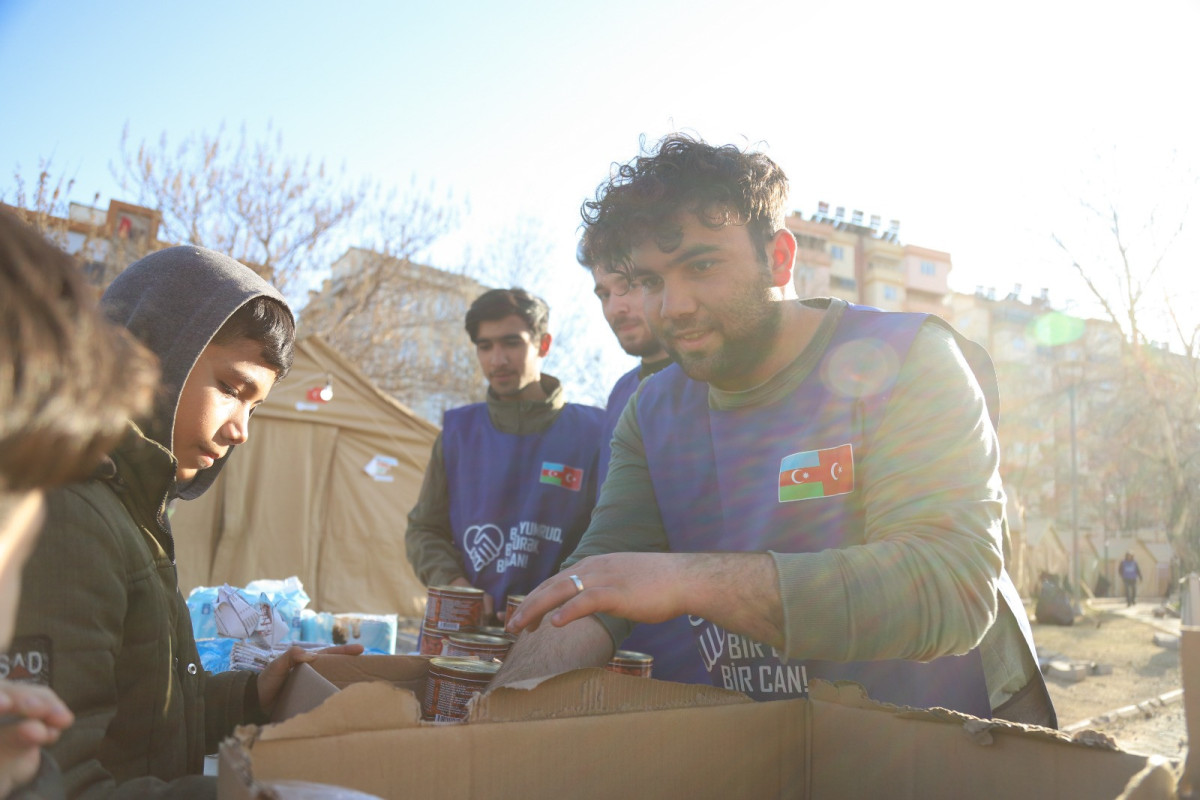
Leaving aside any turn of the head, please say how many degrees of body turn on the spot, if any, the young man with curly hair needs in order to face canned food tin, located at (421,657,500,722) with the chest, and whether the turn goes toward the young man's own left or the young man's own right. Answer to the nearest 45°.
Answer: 0° — they already face it

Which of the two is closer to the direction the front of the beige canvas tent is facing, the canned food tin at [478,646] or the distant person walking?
the canned food tin

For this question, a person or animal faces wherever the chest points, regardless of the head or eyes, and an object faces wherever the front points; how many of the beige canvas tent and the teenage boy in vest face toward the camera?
2

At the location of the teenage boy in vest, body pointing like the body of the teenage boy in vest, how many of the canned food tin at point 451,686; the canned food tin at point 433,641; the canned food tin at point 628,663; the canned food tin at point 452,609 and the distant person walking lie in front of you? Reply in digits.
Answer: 4

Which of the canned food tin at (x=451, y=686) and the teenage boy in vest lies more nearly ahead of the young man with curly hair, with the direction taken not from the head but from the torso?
the canned food tin
